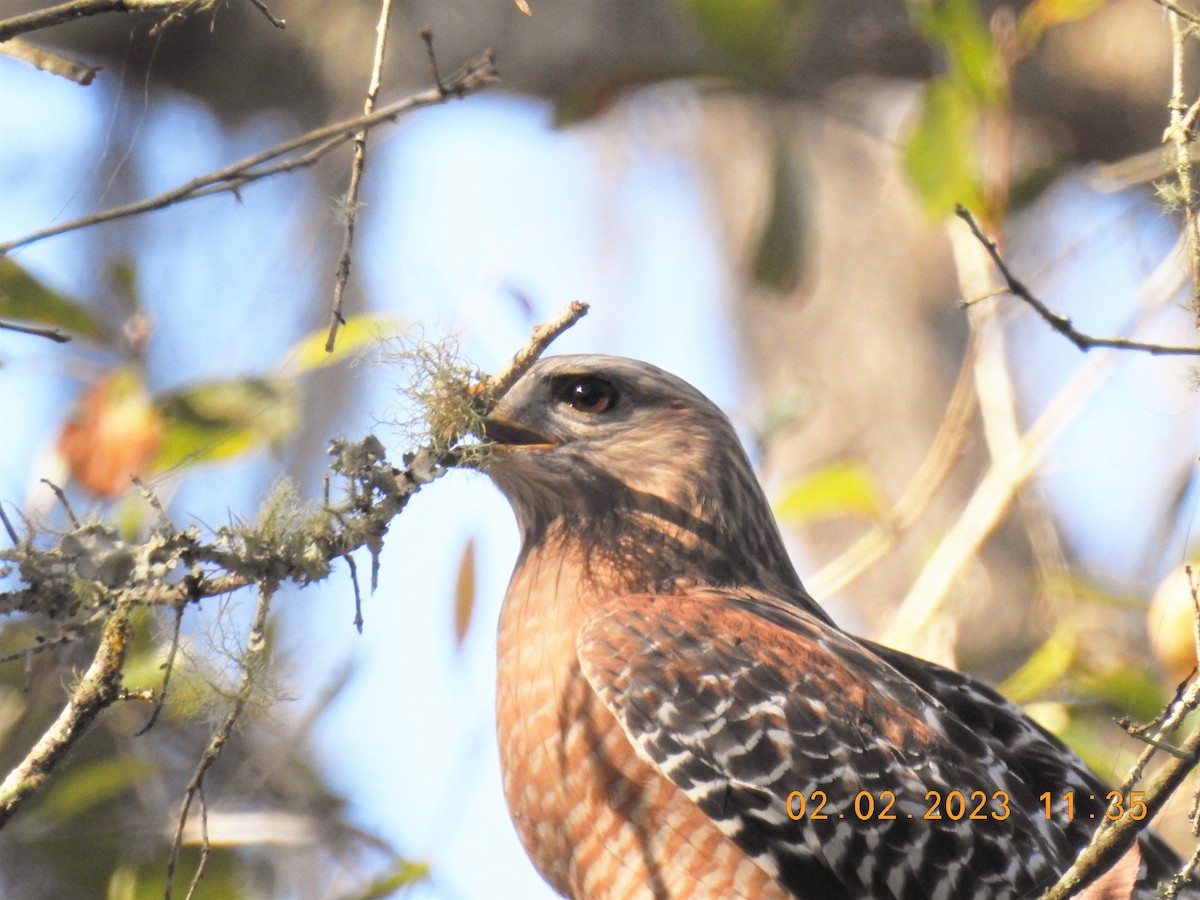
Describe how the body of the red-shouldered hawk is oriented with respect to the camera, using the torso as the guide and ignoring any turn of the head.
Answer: to the viewer's left

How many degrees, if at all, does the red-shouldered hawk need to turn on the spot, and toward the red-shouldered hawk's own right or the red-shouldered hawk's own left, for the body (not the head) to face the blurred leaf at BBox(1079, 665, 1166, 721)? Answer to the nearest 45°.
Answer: approximately 135° to the red-shouldered hawk's own right

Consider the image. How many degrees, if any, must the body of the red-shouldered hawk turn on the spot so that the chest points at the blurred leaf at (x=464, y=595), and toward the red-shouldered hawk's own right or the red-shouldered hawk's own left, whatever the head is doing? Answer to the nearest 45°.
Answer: approximately 45° to the red-shouldered hawk's own right

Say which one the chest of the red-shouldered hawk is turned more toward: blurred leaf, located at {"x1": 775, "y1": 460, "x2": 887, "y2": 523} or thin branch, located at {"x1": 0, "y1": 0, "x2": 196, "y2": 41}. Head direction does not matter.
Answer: the thin branch
